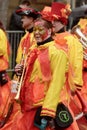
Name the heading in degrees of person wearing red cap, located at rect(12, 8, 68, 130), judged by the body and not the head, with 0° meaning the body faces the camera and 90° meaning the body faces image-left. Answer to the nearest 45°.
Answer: approximately 45°

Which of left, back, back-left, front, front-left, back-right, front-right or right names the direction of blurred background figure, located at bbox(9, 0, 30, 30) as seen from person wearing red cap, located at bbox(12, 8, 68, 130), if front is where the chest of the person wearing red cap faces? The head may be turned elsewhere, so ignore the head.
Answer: back-right
